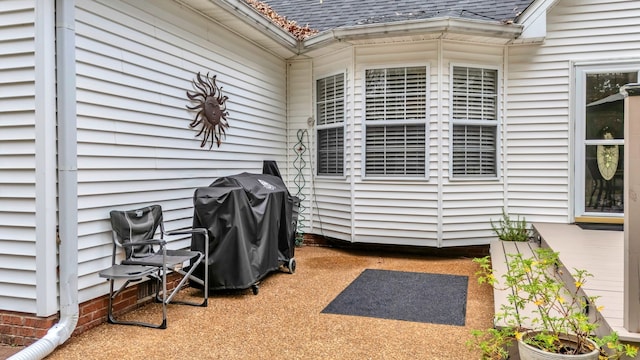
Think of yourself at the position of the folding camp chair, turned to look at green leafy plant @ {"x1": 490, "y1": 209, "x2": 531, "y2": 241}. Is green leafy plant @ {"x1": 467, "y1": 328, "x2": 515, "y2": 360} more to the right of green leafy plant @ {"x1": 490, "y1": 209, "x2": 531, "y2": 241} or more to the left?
right

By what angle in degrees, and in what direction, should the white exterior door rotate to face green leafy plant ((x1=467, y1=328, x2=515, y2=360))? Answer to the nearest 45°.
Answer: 0° — it already faces it

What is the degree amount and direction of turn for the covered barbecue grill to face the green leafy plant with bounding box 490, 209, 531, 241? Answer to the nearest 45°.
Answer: approximately 45° to its left

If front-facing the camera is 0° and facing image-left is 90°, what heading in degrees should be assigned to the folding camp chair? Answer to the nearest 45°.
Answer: approximately 315°

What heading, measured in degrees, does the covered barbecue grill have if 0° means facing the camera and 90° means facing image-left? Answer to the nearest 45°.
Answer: approximately 315°
